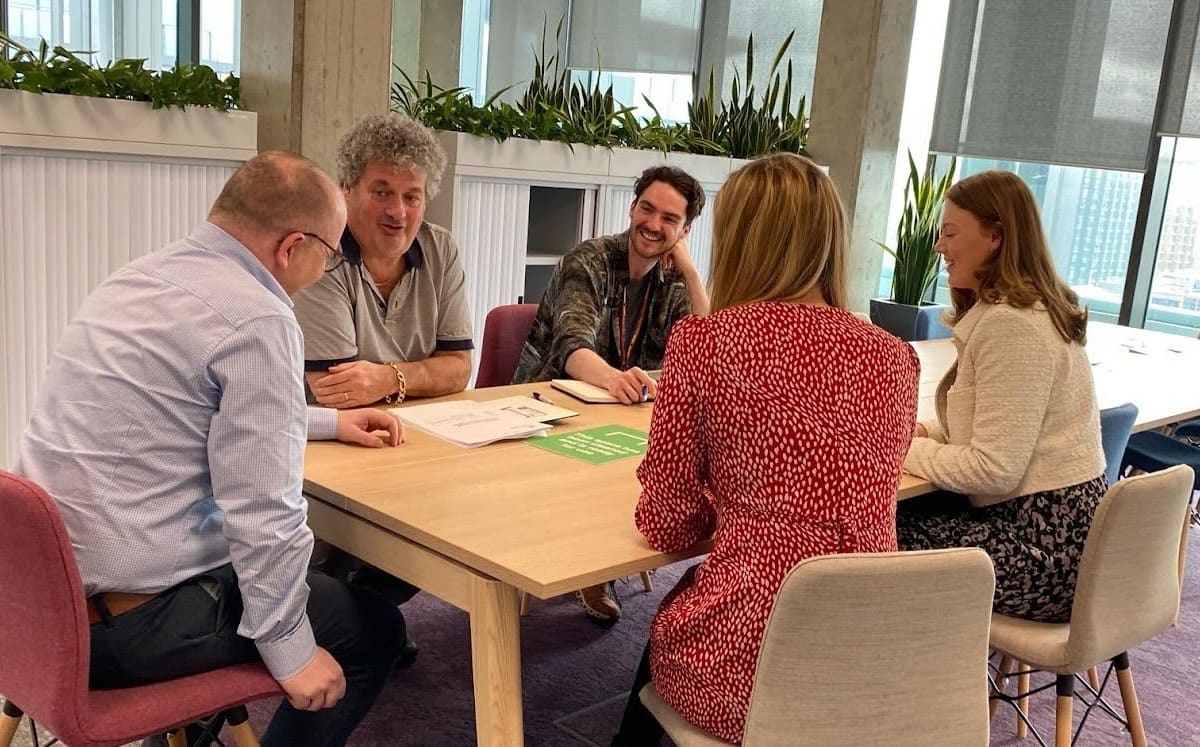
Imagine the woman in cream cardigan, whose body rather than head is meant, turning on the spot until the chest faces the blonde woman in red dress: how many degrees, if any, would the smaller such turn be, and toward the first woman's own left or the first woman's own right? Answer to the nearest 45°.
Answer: approximately 45° to the first woman's own left

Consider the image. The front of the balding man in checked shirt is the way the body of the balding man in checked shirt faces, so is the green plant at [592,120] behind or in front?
in front

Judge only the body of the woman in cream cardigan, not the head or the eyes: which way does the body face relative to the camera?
to the viewer's left

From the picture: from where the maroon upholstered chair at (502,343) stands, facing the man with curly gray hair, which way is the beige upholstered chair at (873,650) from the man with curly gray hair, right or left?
left

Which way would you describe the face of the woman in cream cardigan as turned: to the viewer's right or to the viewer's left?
to the viewer's left

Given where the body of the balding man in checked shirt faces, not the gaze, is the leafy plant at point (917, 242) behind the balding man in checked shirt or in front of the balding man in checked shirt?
in front

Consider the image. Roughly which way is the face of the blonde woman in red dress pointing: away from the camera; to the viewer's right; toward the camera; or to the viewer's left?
away from the camera

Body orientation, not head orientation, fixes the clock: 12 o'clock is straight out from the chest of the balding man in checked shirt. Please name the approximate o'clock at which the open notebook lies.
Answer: The open notebook is roughly at 12 o'clock from the balding man in checked shirt.

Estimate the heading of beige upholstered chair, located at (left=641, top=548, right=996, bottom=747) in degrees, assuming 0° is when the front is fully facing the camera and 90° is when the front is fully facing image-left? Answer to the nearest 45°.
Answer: approximately 135°

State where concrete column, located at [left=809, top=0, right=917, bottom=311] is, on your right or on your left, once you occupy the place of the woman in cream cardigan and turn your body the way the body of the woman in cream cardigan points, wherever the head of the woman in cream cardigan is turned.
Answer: on your right

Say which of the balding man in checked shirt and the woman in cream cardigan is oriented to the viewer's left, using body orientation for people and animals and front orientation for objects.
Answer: the woman in cream cardigan

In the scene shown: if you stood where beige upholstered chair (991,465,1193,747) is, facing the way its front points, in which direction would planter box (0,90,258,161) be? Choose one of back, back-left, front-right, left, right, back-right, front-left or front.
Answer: front-left

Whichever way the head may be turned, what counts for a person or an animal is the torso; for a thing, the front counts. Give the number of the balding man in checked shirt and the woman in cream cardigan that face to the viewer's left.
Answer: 1

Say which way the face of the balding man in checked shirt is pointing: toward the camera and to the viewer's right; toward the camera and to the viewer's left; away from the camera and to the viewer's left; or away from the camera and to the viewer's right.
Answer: away from the camera and to the viewer's right
